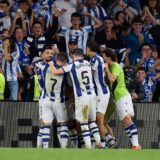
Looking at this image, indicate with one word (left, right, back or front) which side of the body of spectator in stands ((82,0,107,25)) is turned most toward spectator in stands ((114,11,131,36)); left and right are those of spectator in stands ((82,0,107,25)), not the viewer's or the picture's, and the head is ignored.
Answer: left

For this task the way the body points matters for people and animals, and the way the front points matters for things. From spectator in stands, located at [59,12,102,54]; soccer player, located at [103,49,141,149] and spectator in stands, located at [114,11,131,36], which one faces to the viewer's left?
the soccer player

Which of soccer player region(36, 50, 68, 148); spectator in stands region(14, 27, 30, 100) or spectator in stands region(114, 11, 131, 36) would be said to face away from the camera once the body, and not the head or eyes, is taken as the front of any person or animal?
the soccer player

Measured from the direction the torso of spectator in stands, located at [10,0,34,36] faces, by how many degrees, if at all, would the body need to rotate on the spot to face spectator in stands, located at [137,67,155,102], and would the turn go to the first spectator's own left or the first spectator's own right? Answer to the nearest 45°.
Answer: approximately 90° to the first spectator's own left
